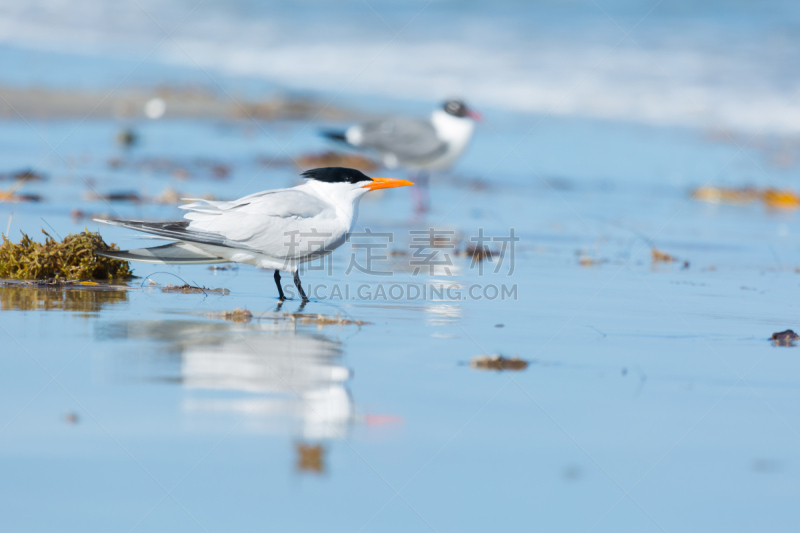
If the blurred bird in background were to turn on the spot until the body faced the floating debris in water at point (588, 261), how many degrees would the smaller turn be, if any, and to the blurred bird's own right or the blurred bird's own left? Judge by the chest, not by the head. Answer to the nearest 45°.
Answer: approximately 90° to the blurred bird's own right

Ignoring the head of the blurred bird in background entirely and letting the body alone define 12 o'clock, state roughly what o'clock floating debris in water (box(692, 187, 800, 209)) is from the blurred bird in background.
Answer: The floating debris in water is roughly at 12 o'clock from the blurred bird in background.

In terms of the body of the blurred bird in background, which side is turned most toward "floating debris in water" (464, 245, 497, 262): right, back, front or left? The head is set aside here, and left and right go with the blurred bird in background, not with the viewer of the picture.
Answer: right

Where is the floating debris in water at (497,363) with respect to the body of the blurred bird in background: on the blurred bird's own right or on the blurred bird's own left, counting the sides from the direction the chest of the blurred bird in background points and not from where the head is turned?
on the blurred bird's own right

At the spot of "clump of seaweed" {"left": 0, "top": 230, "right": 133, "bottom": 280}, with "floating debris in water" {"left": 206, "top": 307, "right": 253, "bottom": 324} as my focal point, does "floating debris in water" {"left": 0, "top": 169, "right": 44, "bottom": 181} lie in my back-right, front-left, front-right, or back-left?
back-left

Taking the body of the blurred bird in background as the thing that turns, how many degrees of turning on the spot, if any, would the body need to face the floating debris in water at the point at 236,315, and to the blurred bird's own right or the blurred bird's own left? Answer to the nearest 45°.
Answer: approximately 90° to the blurred bird's own right

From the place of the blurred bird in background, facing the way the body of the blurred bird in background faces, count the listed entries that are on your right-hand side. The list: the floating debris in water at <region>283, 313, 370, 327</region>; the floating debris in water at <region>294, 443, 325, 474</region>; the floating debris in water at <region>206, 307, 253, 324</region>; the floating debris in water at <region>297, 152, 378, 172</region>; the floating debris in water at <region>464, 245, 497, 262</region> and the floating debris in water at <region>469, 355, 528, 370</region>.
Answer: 5

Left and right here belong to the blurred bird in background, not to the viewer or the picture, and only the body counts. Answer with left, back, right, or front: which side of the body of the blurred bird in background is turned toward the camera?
right

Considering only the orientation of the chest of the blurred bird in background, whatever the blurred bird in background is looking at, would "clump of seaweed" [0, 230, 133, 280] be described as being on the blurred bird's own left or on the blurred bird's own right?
on the blurred bird's own right

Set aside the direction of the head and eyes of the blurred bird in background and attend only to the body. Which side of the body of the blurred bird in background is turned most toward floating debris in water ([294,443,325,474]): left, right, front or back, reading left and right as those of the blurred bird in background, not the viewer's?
right

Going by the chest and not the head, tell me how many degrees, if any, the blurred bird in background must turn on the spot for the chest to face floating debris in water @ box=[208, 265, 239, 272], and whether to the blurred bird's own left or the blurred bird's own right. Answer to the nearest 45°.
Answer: approximately 90° to the blurred bird's own right
